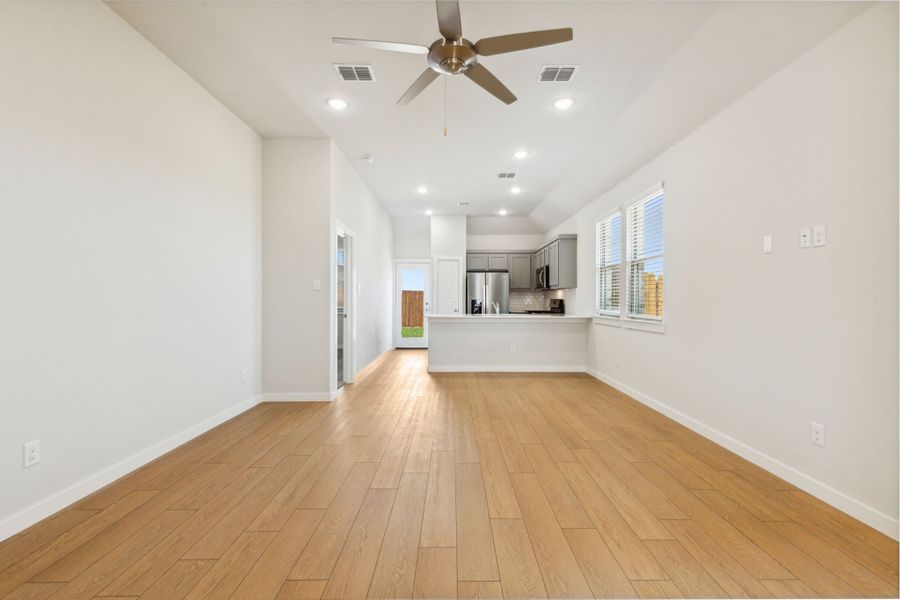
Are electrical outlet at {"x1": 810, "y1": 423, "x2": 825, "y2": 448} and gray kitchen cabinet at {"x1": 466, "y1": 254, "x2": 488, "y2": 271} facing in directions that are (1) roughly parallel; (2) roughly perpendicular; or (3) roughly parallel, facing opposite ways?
roughly perpendicular

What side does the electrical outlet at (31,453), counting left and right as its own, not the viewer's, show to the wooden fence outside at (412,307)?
left

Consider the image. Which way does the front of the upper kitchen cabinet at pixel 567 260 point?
to the viewer's left

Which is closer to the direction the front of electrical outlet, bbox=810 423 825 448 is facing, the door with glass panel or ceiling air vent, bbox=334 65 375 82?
the ceiling air vent

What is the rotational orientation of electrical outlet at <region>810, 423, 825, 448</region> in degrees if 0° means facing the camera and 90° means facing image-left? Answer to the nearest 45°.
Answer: approximately 45°

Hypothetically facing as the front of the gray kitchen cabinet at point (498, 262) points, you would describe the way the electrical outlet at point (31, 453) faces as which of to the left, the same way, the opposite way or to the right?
to the left

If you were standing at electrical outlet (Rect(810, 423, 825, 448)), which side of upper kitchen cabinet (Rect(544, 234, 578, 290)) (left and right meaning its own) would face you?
left

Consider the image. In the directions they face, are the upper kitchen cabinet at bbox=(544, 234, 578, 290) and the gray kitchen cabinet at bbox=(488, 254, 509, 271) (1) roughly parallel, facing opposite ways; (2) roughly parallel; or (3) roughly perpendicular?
roughly perpendicular

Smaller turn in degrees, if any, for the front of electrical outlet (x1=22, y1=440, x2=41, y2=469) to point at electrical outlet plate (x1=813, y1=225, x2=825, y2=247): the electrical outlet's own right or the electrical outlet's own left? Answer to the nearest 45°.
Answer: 0° — it already faces it

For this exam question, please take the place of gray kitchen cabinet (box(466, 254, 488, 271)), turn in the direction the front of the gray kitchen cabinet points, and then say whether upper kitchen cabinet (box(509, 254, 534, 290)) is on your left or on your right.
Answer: on your left
